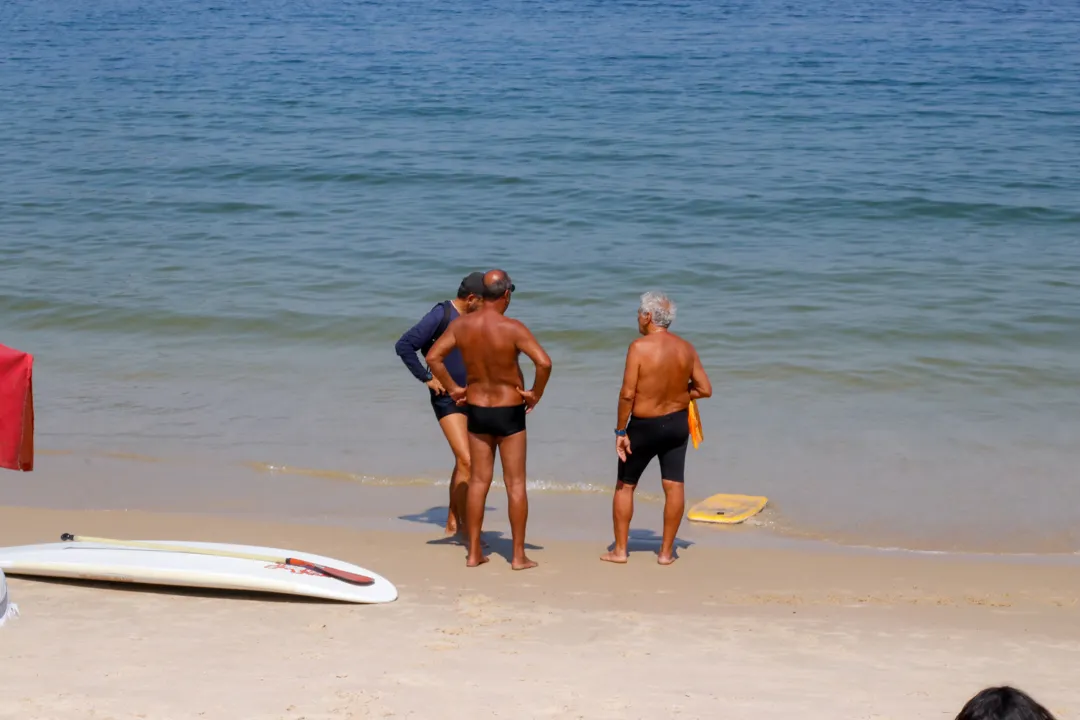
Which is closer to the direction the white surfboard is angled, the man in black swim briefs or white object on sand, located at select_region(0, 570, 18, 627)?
the man in black swim briefs

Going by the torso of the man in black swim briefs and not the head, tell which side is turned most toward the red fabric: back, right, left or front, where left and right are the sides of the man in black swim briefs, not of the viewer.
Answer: left

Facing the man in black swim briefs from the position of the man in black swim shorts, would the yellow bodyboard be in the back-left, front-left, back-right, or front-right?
back-right

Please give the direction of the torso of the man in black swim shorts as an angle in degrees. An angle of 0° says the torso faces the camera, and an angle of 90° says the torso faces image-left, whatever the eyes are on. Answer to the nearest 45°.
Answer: approximately 135°

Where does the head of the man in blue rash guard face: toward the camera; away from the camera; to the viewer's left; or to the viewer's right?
to the viewer's right

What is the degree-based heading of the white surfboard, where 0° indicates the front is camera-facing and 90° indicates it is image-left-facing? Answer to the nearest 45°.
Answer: approximately 270°

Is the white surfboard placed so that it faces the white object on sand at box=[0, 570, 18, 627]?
no

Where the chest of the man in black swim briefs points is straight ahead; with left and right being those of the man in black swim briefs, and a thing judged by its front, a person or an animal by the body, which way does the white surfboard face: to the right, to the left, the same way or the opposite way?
to the right

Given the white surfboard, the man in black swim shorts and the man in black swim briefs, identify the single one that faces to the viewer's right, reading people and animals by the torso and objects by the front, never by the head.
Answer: the white surfboard

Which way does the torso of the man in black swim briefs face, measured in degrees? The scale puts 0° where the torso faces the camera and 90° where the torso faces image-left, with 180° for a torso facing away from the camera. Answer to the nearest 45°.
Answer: approximately 180°

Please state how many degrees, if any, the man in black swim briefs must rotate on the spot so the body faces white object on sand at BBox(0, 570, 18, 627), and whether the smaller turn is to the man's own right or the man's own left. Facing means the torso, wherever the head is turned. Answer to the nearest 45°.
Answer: approximately 135° to the man's own left

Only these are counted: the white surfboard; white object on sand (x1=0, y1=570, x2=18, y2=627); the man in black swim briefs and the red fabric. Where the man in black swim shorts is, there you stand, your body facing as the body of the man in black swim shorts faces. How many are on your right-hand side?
0

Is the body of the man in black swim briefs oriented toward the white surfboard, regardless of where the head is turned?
no

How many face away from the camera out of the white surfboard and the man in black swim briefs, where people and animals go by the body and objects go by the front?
1

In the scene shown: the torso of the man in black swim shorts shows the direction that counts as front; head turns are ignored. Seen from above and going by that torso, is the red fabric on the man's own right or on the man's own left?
on the man's own left

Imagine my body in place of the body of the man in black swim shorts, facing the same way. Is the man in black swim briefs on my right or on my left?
on my left

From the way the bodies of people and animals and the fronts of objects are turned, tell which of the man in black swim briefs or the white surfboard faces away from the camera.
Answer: the man in black swim briefs

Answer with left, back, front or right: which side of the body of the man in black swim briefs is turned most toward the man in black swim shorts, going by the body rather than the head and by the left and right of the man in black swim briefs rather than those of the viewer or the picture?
right
